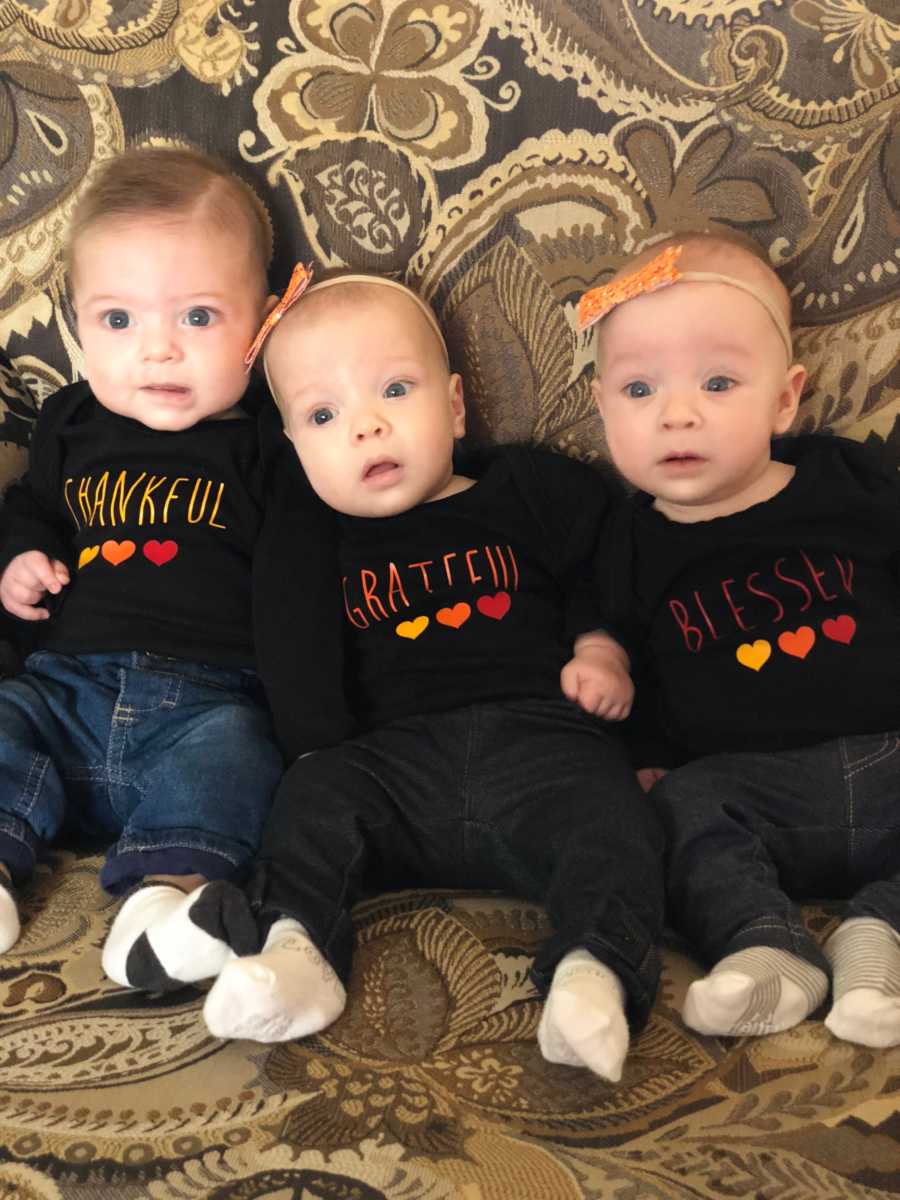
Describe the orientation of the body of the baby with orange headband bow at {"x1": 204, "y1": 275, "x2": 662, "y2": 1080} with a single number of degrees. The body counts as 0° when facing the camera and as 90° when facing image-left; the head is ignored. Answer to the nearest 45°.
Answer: approximately 0°

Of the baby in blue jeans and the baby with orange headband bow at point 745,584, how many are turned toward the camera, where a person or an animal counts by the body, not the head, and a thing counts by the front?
2

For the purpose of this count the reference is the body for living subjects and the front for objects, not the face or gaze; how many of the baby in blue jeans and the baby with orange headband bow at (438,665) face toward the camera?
2
